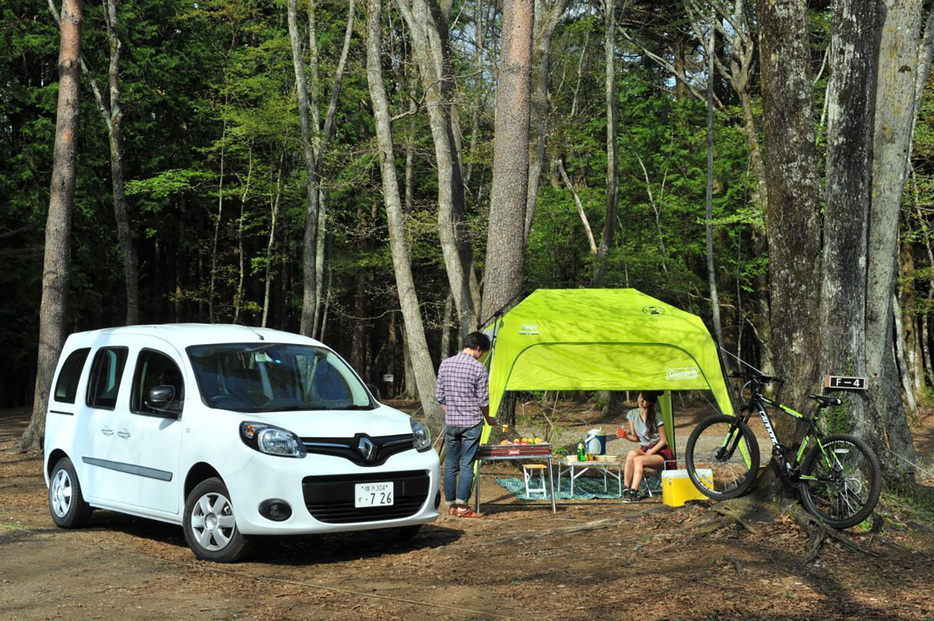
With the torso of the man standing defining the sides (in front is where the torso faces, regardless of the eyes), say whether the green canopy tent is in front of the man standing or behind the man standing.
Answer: in front

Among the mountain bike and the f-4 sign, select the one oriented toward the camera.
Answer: the f-4 sign

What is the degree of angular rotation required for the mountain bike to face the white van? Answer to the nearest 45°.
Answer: approximately 45° to its left

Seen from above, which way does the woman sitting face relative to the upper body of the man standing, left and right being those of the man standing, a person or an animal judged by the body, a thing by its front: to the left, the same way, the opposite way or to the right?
the opposite way

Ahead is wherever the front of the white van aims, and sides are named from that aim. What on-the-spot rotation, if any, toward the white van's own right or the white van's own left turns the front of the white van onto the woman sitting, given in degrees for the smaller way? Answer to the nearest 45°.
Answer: approximately 90° to the white van's own left

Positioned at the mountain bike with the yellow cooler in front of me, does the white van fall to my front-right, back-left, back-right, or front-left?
front-left

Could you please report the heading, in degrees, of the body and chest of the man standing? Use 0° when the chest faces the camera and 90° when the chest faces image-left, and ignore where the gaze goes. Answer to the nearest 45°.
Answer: approximately 225°

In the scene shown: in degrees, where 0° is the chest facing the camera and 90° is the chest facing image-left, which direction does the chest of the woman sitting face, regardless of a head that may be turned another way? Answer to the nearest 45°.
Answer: approximately 45°

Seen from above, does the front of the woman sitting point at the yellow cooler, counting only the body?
no

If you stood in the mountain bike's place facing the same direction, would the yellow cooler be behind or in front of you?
in front

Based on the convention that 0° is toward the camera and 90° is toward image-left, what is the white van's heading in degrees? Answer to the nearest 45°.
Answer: approximately 315°

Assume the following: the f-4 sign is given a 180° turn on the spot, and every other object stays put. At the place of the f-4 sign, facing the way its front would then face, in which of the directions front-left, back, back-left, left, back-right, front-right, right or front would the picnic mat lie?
front-left

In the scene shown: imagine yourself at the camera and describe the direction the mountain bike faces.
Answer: facing away from the viewer and to the left of the viewer

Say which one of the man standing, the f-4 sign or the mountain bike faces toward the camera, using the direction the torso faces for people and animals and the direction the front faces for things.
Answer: the f-4 sign

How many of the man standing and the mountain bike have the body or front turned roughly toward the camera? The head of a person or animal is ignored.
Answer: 0

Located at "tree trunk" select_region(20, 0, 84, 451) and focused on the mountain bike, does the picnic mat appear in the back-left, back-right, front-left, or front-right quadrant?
front-left

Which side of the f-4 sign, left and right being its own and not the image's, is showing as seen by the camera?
front

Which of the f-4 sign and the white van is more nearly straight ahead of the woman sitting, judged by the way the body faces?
the white van
